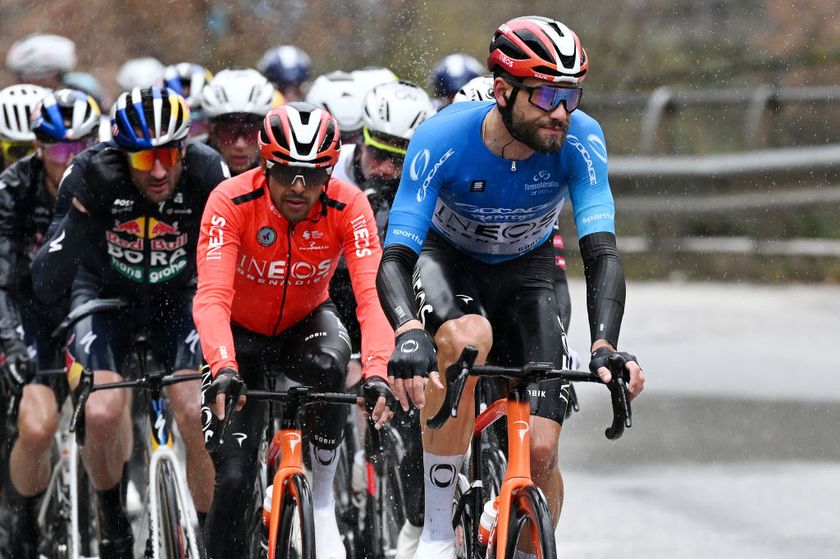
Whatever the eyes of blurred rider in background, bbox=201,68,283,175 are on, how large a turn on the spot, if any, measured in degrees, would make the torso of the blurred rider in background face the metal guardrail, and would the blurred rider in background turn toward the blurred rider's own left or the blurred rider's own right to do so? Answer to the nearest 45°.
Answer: approximately 135° to the blurred rider's own left

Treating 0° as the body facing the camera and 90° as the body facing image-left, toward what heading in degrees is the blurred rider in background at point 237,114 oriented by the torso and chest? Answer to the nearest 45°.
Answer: approximately 0°

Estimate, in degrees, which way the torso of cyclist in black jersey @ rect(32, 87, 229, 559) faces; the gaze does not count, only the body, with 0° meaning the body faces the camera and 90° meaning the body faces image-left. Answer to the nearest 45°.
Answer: approximately 0°

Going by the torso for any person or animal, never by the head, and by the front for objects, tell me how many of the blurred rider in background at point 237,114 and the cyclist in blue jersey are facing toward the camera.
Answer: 2
